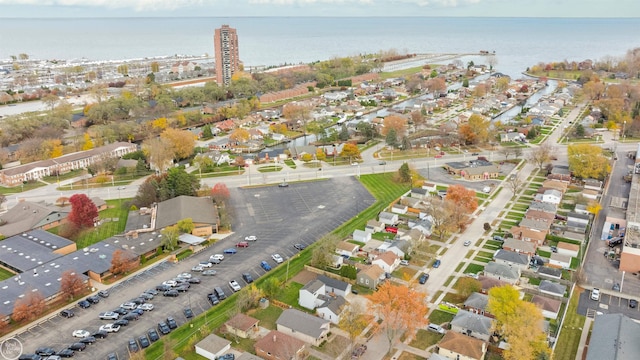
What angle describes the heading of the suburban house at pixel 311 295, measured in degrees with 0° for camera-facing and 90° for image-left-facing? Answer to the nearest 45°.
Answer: approximately 315°

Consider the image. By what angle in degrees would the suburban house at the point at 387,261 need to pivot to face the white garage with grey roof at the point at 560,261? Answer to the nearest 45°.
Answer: approximately 45° to its left

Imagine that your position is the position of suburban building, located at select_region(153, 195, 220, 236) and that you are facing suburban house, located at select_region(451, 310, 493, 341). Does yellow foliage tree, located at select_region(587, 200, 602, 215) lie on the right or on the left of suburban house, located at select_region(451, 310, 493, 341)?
left

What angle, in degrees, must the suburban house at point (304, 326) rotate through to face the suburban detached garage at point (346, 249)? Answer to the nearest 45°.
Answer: approximately 135° to its left

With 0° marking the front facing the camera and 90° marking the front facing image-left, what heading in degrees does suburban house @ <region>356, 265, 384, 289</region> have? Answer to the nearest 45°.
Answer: approximately 315°
